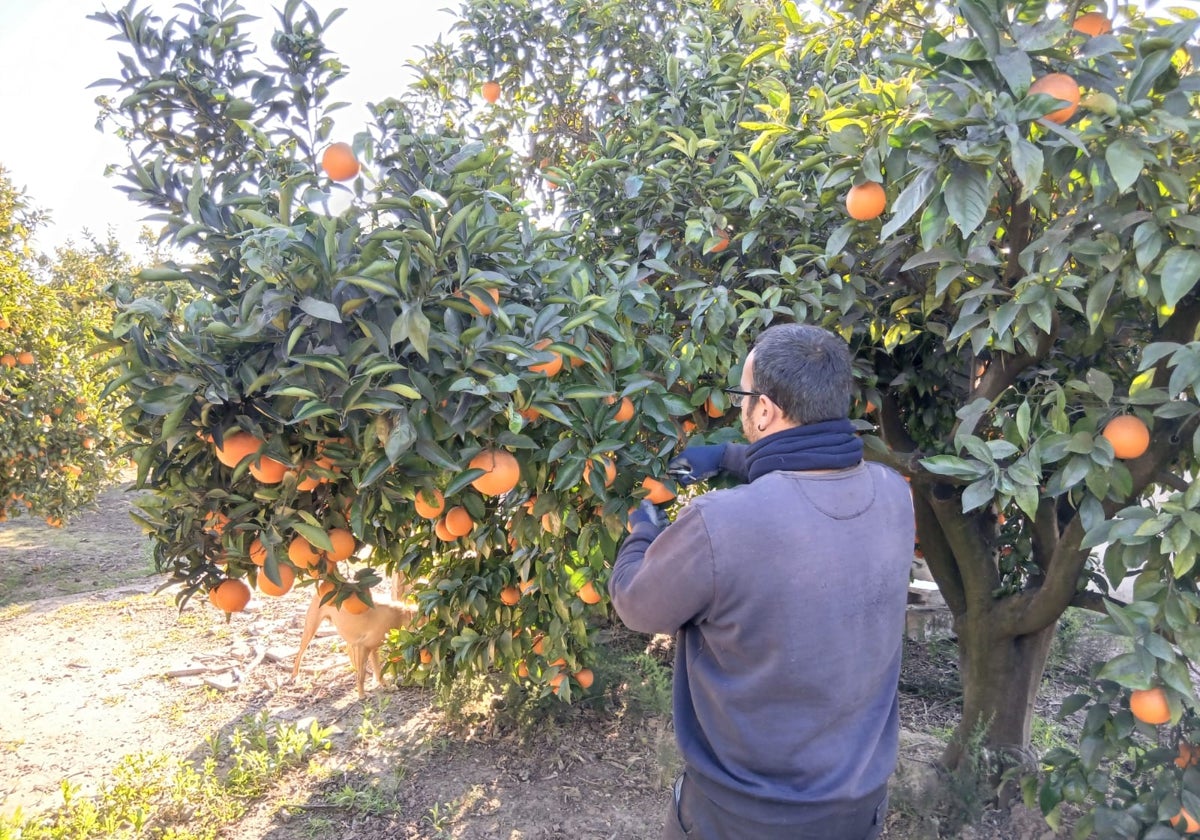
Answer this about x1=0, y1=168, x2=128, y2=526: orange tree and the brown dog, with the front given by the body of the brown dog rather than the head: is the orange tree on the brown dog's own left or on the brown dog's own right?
on the brown dog's own left

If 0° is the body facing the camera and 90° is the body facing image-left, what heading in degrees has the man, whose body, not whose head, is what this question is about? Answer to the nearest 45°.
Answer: approximately 135°

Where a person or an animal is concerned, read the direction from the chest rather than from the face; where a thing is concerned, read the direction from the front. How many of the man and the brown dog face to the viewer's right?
1

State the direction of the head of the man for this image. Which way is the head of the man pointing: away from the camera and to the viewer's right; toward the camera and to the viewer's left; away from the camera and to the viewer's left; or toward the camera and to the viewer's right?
away from the camera and to the viewer's left

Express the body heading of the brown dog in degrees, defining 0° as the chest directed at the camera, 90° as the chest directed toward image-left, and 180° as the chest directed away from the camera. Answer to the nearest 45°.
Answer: approximately 270°

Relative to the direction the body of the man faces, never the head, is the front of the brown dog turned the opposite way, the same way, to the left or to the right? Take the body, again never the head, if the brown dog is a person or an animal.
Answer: to the right
